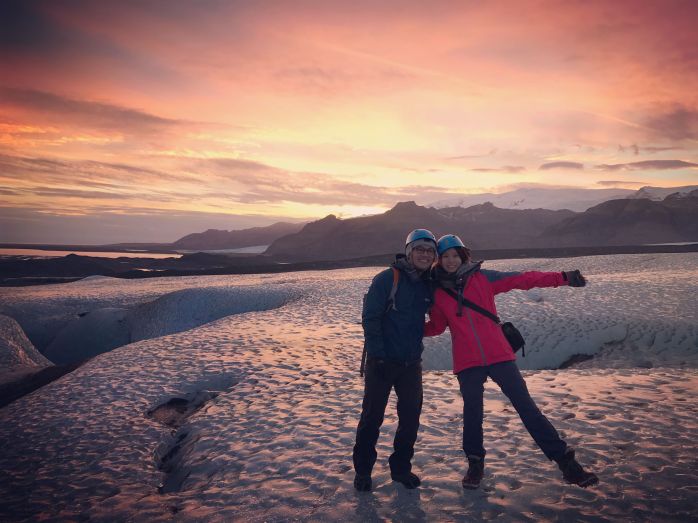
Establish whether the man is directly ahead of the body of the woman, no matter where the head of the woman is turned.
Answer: no

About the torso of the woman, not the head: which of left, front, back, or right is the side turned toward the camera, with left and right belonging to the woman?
front

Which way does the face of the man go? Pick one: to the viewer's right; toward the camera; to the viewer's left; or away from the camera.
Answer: toward the camera
